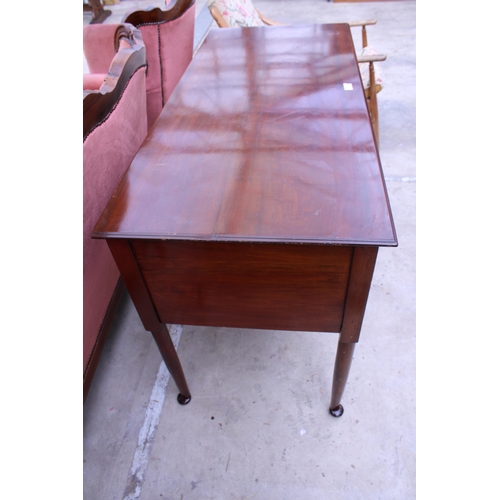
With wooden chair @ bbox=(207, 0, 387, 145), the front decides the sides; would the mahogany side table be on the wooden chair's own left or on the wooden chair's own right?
on the wooden chair's own right

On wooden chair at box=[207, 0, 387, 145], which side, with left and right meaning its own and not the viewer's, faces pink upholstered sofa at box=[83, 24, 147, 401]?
right
